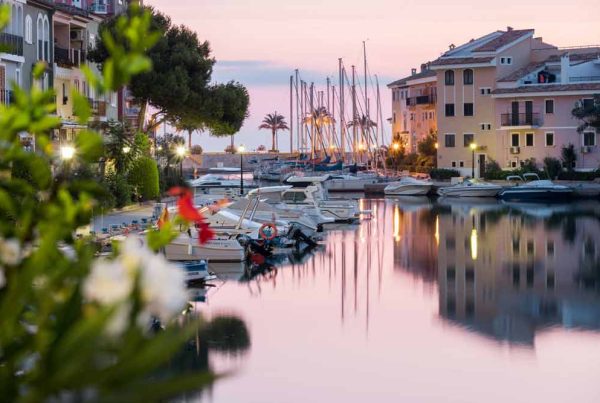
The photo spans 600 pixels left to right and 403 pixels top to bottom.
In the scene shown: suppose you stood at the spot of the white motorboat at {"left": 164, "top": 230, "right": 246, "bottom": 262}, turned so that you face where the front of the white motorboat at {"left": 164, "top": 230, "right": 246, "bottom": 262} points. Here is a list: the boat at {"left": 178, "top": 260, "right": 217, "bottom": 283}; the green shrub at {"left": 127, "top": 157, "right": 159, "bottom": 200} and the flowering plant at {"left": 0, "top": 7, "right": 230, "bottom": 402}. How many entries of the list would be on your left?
2

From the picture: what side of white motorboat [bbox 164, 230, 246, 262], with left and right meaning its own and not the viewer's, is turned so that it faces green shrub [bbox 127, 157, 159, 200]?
right

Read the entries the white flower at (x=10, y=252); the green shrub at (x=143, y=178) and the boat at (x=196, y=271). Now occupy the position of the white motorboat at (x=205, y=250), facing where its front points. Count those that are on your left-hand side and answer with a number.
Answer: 2

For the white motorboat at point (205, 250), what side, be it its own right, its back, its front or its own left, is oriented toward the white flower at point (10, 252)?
left

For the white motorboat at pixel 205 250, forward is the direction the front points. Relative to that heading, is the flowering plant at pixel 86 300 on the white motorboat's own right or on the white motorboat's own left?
on the white motorboat's own left

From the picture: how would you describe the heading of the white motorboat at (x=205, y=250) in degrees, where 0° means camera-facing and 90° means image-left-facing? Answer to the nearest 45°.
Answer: approximately 90°

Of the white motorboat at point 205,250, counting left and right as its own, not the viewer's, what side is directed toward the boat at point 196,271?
left
